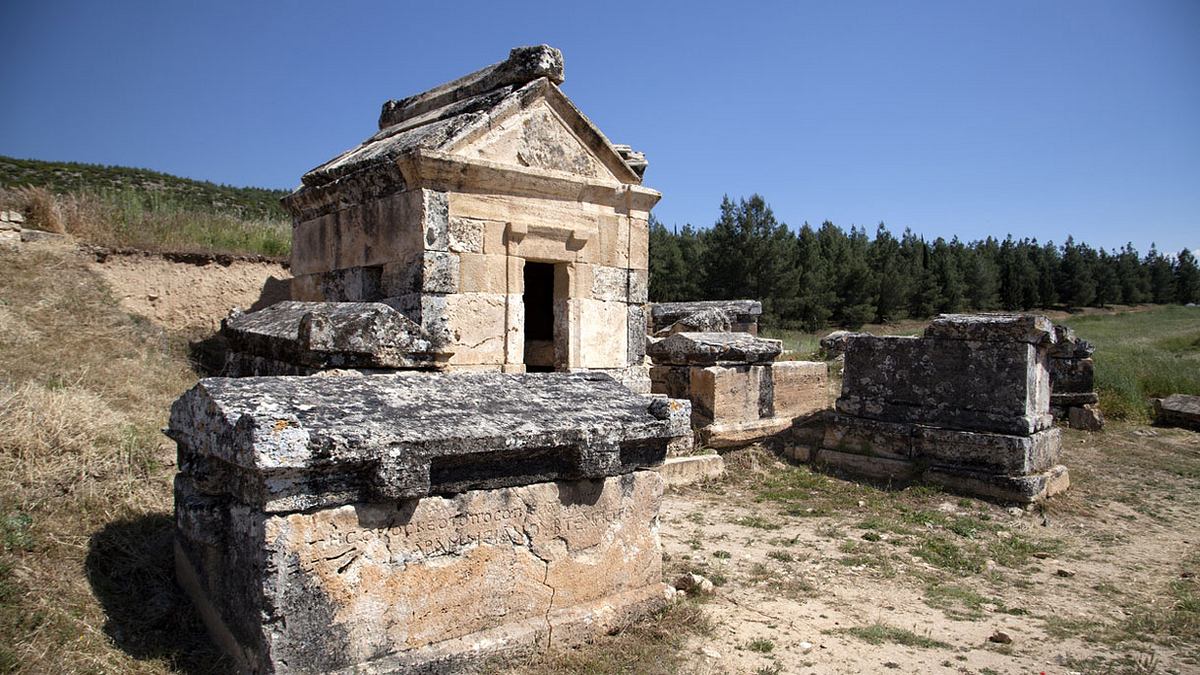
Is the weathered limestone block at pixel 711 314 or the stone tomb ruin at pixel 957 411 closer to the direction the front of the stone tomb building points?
the stone tomb ruin

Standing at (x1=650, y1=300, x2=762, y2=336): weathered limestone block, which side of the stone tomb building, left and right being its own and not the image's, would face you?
left

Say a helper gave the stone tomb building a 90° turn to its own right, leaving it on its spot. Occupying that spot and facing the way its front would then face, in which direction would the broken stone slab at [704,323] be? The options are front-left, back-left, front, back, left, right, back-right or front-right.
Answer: back

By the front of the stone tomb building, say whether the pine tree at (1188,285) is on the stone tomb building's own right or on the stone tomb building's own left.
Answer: on the stone tomb building's own left

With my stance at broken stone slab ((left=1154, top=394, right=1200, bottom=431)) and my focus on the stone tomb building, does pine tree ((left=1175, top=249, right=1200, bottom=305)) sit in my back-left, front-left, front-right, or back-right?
back-right

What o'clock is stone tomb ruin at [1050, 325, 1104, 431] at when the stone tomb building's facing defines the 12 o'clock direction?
The stone tomb ruin is roughly at 10 o'clock from the stone tomb building.

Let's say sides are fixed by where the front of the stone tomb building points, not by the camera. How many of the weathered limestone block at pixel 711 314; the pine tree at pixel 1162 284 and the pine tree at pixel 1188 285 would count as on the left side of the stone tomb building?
3

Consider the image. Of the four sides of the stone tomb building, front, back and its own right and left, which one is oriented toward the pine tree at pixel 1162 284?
left

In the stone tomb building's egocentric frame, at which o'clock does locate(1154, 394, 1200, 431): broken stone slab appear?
The broken stone slab is roughly at 10 o'clock from the stone tomb building.

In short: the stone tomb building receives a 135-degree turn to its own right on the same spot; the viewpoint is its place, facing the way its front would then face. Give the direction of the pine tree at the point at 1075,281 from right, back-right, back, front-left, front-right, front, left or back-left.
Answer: back-right

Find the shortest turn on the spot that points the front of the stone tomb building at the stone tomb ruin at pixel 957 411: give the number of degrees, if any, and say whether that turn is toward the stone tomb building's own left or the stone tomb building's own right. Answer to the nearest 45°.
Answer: approximately 45° to the stone tomb building's own left

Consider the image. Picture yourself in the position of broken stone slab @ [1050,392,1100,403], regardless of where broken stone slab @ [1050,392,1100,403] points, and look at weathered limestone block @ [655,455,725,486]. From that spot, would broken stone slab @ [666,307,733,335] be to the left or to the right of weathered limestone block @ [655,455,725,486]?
right

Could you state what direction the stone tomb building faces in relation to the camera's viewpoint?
facing the viewer and to the right of the viewer

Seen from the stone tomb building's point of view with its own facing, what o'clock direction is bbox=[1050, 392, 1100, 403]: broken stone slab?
The broken stone slab is roughly at 10 o'clock from the stone tomb building.
